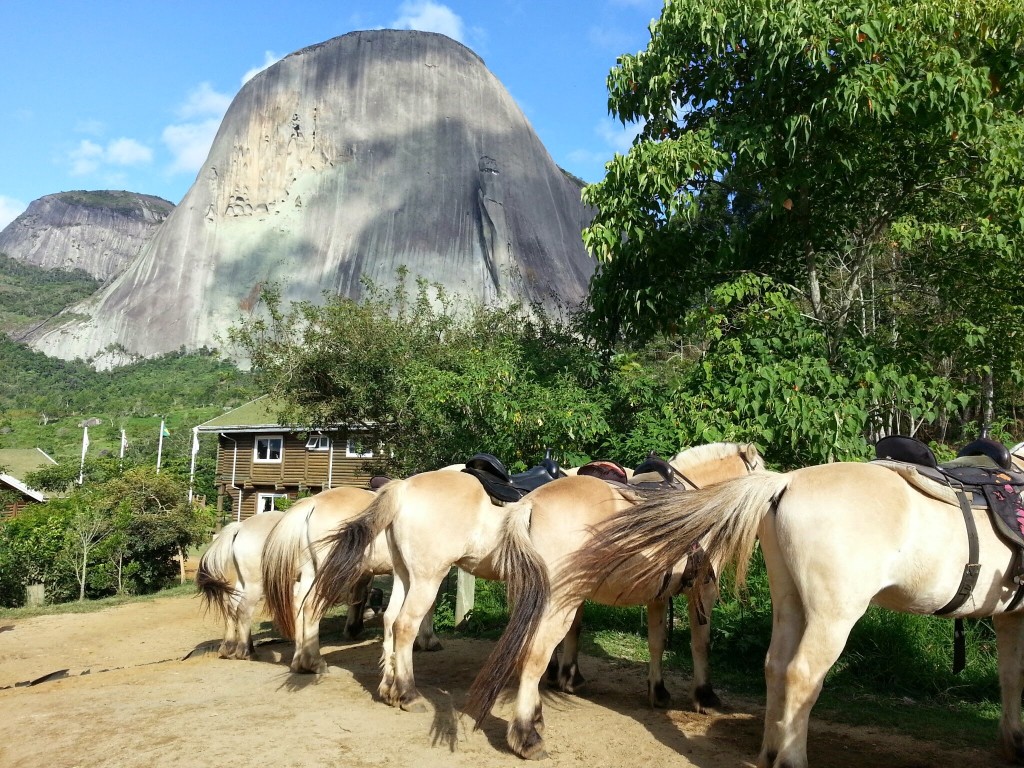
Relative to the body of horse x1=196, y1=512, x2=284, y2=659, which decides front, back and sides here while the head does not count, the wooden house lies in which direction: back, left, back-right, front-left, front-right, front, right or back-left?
front-left

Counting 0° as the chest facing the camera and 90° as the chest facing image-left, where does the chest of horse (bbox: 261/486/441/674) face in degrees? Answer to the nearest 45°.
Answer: approximately 225°

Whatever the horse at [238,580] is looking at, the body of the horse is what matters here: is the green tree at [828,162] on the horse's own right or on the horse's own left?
on the horse's own right

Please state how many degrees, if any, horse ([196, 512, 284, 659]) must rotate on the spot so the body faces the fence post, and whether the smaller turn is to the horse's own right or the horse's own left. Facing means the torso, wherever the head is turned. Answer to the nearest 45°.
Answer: approximately 45° to the horse's own right

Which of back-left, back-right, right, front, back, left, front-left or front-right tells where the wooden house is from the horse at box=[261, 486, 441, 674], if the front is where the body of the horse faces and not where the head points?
front-left

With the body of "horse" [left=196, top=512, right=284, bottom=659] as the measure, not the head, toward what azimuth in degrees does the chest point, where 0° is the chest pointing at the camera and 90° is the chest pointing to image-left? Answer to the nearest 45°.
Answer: approximately 225°

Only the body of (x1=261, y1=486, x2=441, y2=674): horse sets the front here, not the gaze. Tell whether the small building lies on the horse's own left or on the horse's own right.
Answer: on the horse's own left

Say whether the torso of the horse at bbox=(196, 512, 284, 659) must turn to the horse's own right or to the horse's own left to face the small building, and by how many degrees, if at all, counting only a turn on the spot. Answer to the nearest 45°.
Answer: approximately 45° to the horse's own left

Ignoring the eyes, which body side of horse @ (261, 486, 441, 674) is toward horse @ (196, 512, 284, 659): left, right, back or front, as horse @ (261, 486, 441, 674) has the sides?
left

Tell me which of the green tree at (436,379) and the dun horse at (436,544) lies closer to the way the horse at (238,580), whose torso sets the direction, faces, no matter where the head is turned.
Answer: the green tree

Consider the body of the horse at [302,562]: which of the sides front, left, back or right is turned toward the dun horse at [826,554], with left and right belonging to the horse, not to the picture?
right

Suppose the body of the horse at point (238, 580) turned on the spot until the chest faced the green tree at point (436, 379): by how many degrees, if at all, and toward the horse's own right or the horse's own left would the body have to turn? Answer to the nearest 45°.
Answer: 0° — it already faces it
